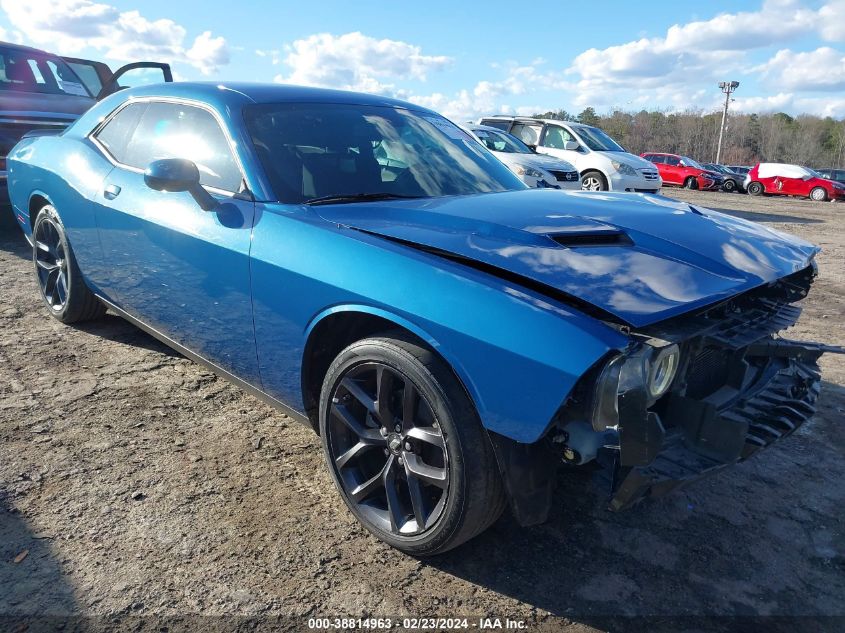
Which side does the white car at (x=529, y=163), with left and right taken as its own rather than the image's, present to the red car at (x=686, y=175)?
left

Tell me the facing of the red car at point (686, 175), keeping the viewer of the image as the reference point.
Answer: facing the viewer and to the right of the viewer

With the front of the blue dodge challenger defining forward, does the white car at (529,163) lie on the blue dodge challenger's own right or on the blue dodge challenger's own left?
on the blue dodge challenger's own left

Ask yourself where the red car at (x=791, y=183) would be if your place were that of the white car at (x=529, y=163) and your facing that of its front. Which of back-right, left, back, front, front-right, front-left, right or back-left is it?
left

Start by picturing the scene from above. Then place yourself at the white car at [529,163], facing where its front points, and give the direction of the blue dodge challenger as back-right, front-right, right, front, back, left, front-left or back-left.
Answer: front-right
